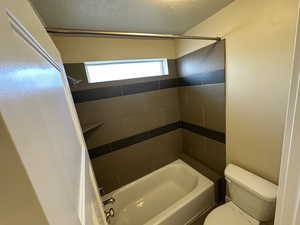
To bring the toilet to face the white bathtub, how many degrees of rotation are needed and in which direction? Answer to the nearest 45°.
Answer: approximately 45° to its right
